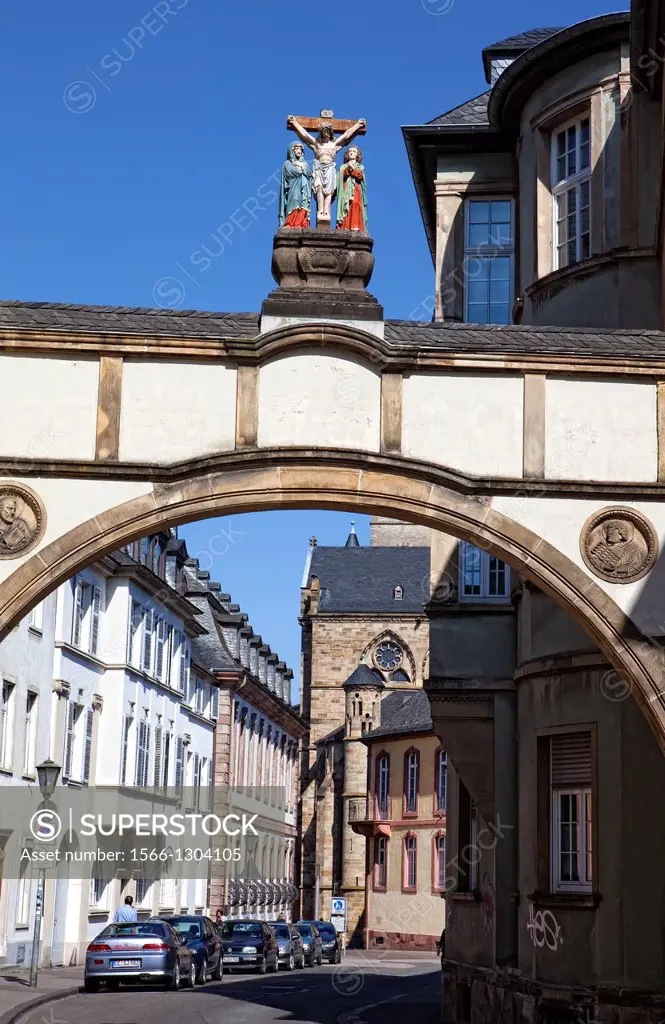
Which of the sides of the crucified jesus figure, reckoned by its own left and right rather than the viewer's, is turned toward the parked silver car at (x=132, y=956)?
back

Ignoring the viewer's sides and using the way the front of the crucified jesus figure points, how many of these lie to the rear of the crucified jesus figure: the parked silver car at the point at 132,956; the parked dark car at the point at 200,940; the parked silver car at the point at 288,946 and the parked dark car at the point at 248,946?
4

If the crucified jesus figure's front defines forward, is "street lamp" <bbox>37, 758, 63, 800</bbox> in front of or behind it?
behind

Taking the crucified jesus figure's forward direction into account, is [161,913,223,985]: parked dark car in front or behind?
behind

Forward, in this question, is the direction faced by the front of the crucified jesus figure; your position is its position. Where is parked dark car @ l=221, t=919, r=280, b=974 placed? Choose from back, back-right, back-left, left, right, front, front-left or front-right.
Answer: back

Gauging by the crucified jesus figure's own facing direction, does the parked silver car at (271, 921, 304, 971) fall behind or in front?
behind

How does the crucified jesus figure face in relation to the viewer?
toward the camera
